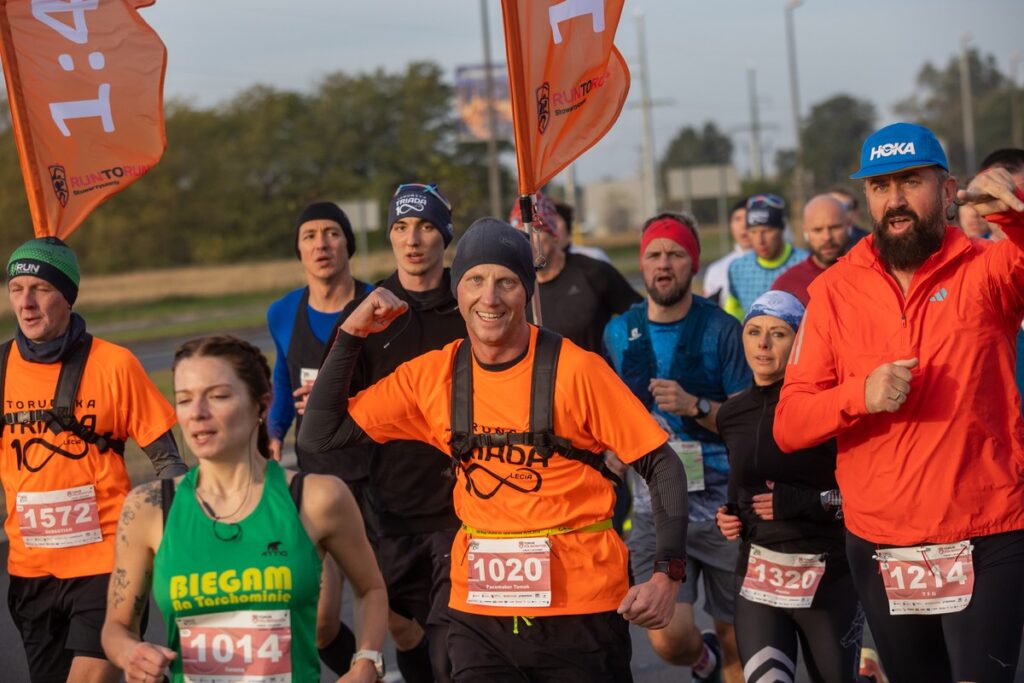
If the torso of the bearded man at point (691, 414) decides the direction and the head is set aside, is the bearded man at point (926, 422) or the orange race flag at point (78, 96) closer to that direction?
the bearded man

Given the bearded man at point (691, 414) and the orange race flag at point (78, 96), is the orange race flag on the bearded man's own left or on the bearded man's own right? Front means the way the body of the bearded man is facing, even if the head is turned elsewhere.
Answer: on the bearded man's own right

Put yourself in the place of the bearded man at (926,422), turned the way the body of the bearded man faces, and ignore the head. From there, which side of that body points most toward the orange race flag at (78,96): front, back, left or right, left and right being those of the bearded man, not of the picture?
right

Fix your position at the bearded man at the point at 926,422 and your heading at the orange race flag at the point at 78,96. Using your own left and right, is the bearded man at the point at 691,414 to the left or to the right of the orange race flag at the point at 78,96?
right

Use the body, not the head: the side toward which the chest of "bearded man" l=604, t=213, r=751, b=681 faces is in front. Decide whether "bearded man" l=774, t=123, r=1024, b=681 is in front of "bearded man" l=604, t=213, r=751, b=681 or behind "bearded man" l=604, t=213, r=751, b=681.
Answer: in front

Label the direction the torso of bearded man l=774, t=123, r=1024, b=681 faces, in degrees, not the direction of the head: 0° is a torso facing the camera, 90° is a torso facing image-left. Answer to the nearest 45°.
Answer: approximately 0°

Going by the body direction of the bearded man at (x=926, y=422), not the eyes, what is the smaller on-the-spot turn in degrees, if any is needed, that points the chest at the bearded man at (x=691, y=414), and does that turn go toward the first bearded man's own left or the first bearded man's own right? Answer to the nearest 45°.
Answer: approximately 135° to the first bearded man's own right

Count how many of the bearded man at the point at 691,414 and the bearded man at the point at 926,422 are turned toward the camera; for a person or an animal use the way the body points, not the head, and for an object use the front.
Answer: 2
